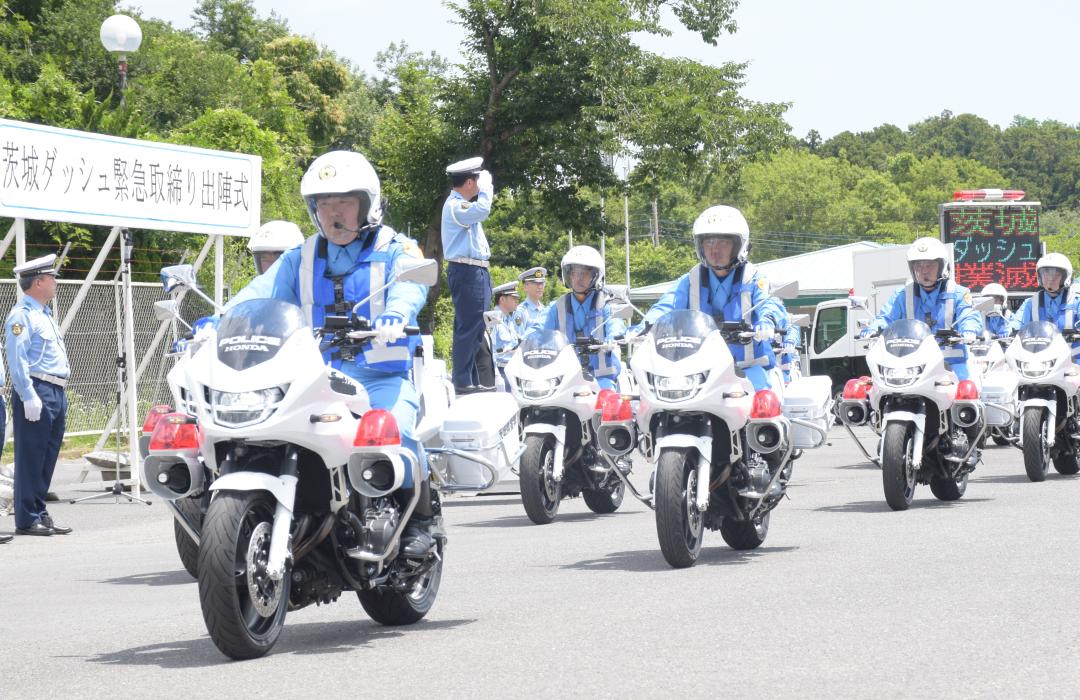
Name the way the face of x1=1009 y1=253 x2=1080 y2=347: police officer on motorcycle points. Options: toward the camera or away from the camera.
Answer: toward the camera

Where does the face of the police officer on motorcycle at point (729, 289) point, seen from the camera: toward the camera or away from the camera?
toward the camera

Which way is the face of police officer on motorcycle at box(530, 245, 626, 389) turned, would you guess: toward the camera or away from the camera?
toward the camera

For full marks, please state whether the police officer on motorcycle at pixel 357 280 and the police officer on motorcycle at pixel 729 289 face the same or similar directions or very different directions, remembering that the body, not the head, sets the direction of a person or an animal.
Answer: same or similar directions

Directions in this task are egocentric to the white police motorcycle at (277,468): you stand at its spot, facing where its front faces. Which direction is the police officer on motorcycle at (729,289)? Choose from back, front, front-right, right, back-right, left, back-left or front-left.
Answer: back

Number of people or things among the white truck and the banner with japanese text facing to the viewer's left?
1

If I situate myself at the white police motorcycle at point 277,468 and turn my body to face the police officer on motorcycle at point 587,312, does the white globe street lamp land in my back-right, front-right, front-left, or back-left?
front-left

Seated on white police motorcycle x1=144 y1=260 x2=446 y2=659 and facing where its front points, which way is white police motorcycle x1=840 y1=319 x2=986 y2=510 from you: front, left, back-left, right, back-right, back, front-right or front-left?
back

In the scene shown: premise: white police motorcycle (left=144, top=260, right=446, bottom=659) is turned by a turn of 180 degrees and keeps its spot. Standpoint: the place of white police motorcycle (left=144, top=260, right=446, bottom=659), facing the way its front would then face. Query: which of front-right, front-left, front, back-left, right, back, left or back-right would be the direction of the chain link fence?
front-left

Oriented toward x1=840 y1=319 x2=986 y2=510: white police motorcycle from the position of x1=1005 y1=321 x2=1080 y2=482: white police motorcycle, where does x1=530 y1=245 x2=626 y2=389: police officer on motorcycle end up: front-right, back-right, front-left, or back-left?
front-right

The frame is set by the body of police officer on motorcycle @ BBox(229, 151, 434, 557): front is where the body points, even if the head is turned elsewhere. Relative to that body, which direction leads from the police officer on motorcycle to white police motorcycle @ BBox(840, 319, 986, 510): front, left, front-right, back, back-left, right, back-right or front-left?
back

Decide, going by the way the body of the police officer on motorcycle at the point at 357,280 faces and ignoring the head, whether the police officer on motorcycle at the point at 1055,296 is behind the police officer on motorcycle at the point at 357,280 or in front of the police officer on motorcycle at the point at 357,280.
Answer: behind

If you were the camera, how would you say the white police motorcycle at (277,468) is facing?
facing the viewer and to the left of the viewer

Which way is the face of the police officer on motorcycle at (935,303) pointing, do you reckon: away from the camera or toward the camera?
toward the camera

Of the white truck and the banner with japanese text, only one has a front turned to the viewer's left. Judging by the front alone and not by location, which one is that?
the white truck
